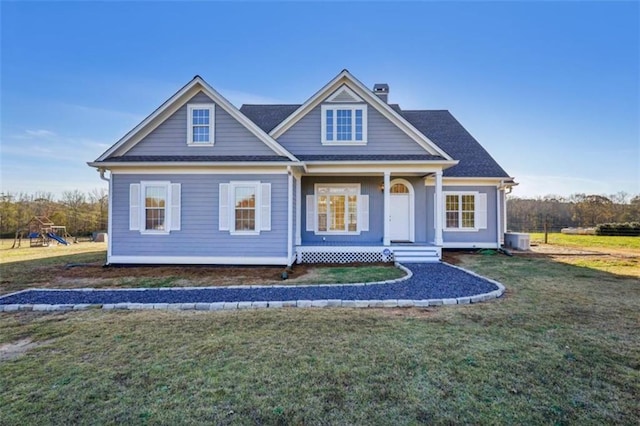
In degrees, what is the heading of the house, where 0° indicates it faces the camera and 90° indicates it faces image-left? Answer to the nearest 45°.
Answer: approximately 0°

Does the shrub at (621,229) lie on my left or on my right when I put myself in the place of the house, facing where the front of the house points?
on my left
